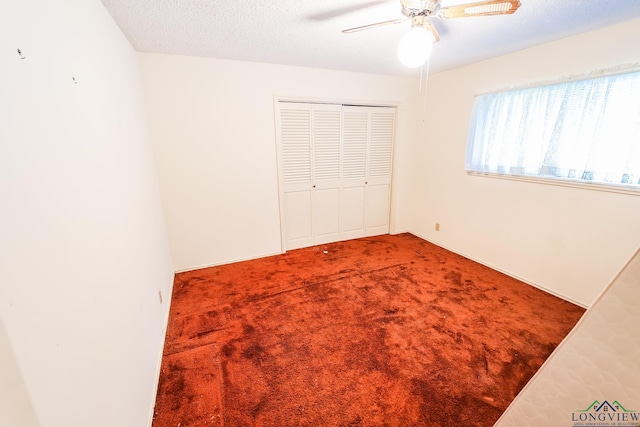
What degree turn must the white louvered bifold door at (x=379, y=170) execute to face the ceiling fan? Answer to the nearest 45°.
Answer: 0° — it already faces it

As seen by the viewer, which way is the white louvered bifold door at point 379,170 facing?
toward the camera

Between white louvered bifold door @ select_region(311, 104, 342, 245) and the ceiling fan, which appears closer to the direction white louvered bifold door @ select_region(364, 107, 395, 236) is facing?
the ceiling fan

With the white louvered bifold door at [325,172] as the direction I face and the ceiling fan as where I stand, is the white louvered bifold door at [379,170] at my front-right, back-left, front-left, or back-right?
front-right

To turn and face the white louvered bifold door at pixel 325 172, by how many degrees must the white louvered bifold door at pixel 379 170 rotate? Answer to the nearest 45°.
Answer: approximately 45° to its right
